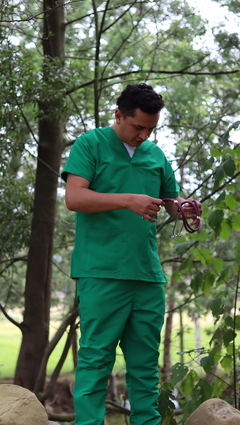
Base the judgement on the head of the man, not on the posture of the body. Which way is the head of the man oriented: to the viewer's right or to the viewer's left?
to the viewer's right

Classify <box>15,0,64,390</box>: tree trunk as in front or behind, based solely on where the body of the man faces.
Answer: behind

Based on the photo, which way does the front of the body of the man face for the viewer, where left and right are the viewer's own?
facing the viewer and to the right of the viewer
